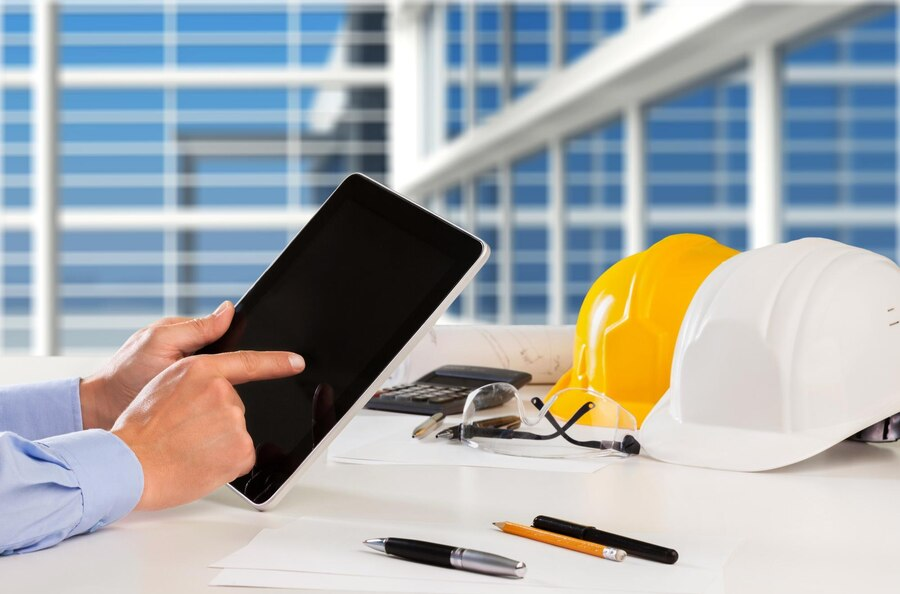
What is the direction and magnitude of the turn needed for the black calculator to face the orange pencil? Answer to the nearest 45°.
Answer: approximately 45° to its left

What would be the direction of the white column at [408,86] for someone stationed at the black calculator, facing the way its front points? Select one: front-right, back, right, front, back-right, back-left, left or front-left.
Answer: back-right

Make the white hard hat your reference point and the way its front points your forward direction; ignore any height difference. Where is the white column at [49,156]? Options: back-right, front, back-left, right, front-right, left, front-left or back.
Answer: right

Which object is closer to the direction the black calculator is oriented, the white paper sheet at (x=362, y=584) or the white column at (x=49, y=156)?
the white paper sheet

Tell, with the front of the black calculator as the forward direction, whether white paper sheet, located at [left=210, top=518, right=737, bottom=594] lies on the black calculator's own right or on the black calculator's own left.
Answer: on the black calculator's own left

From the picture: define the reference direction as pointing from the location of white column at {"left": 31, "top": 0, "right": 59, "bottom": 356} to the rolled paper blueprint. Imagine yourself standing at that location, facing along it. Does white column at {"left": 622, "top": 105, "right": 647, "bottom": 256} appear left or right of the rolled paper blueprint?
left

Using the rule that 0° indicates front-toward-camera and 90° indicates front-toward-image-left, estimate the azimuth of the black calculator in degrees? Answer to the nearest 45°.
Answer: approximately 45°

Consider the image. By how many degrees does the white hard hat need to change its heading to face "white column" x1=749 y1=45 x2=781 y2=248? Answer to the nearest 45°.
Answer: approximately 135° to its right
